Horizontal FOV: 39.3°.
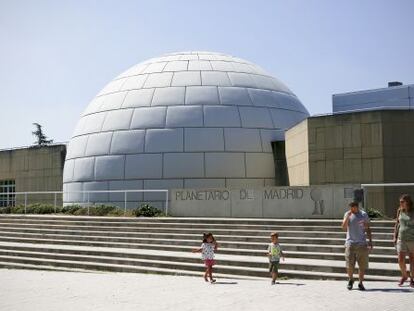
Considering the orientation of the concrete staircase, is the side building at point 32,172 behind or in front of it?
behind

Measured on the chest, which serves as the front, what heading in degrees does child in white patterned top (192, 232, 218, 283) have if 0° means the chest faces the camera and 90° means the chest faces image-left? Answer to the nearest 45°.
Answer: approximately 0°

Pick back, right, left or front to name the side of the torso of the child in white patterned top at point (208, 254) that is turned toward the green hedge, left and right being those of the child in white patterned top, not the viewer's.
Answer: back

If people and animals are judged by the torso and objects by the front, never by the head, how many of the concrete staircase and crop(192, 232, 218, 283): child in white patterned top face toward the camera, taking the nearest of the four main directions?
2

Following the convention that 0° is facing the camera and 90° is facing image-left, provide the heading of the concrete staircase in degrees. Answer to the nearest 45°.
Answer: approximately 0°

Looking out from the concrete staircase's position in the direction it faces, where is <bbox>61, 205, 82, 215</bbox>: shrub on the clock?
The shrub is roughly at 5 o'clock from the concrete staircase.

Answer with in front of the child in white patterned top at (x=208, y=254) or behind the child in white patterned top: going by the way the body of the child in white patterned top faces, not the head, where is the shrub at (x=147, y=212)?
behind

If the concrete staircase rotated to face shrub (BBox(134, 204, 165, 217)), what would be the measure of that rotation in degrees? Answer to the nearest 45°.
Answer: approximately 180°

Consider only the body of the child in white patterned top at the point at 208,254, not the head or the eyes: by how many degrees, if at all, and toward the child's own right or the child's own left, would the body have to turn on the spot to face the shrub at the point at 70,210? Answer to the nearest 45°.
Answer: approximately 135° to the child's own right
